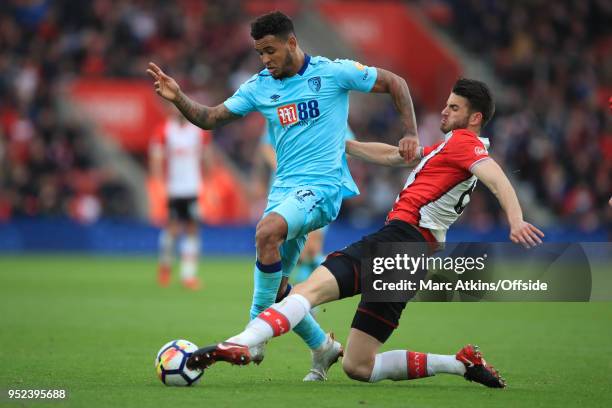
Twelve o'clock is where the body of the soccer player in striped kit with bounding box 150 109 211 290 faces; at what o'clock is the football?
The football is roughly at 12 o'clock from the soccer player in striped kit.

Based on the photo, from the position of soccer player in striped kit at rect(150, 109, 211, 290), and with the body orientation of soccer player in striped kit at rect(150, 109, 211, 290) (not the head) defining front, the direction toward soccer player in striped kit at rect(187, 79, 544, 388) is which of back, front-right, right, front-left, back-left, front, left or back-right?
front

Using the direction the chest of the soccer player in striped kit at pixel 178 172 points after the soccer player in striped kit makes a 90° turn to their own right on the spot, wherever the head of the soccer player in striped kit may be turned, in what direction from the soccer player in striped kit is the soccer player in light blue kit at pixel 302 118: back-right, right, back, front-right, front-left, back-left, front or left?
left

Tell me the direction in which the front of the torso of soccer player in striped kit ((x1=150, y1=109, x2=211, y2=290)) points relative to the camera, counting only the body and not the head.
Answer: toward the camera

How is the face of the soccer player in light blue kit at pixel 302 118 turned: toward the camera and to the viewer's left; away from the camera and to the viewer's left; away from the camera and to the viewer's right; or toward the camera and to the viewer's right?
toward the camera and to the viewer's left
